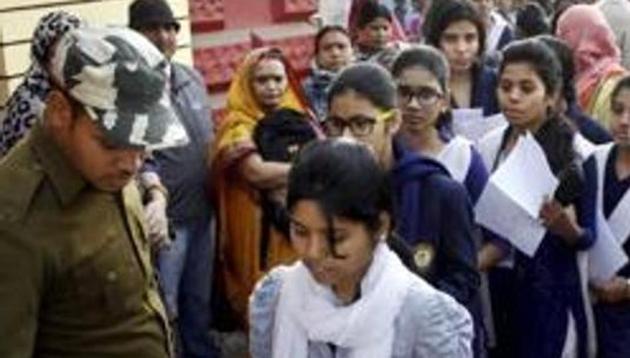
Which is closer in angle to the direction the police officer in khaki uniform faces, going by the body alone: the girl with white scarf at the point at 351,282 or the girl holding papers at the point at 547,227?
the girl with white scarf

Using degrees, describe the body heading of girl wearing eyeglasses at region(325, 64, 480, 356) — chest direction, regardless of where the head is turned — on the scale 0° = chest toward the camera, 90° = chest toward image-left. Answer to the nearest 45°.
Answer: approximately 45°

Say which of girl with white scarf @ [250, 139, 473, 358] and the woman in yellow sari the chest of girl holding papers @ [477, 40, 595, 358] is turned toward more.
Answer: the girl with white scarf

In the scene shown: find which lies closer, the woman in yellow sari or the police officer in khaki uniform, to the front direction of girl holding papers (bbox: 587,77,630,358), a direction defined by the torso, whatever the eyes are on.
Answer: the police officer in khaki uniform

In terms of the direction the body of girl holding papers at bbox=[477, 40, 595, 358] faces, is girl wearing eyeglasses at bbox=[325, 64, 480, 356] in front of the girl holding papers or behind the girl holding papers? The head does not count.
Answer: in front

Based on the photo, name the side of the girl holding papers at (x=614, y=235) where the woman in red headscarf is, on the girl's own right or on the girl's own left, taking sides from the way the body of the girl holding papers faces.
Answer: on the girl's own right

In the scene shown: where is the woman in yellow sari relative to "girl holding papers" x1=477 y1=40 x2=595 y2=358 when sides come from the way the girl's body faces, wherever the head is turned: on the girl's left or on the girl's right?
on the girl's right

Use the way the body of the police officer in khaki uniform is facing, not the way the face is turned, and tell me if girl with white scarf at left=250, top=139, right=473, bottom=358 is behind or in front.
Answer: in front
